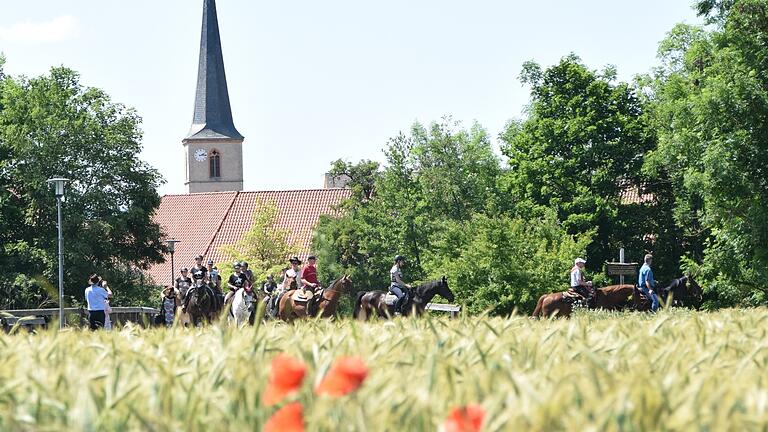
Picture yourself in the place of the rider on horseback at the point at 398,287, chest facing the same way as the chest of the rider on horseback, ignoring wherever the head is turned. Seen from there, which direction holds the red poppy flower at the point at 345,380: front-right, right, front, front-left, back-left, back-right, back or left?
right

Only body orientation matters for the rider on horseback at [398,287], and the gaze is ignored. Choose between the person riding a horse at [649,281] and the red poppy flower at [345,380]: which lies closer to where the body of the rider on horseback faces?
the person riding a horse

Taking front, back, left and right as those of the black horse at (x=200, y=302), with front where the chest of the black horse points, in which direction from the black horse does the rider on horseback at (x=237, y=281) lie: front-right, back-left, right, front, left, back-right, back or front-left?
front-left

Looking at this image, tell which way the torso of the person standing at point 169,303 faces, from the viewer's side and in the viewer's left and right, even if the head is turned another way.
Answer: facing the viewer

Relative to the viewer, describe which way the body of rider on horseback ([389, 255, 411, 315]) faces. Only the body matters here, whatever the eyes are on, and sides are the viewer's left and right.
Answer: facing to the right of the viewer

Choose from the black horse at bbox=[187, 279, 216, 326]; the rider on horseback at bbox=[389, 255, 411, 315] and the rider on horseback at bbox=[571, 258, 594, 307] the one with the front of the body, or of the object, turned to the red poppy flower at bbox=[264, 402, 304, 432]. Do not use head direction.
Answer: the black horse

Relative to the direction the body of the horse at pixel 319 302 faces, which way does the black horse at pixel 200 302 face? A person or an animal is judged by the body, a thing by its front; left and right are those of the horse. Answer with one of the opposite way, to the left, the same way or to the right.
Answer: to the right

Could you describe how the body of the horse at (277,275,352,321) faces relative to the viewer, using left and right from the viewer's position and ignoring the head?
facing to the right of the viewer

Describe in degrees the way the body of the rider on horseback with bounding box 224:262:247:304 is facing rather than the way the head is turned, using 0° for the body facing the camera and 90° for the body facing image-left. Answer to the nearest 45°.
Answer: approximately 315°

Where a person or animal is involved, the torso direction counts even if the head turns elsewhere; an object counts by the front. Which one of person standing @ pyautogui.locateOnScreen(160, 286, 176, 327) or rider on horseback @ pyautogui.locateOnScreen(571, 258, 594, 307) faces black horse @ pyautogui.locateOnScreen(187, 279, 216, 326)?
the person standing

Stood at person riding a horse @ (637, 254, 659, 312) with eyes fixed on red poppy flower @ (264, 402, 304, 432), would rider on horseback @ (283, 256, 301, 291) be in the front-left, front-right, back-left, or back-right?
front-right

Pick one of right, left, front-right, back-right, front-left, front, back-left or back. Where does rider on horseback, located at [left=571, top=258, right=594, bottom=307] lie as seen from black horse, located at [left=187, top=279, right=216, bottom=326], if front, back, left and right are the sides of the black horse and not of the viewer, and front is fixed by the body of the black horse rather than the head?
left

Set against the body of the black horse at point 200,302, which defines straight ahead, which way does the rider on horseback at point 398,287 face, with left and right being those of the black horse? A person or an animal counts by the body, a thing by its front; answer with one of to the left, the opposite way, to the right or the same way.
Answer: to the left

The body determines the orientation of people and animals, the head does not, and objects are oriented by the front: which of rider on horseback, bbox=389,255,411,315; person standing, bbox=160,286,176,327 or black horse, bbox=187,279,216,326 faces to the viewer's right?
the rider on horseback

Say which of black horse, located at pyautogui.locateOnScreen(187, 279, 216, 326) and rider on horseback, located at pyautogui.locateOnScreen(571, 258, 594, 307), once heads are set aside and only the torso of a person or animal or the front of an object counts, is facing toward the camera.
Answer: the black horse

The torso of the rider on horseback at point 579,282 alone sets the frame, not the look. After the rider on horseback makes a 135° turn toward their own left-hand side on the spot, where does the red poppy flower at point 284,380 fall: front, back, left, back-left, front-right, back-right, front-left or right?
back-left

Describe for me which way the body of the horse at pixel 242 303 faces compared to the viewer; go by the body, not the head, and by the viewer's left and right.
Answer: facing the viewer and to the right of the viewer

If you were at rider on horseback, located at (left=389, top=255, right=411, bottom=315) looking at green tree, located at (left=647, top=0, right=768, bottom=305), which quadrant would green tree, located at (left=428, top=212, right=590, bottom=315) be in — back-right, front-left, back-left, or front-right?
front-left
